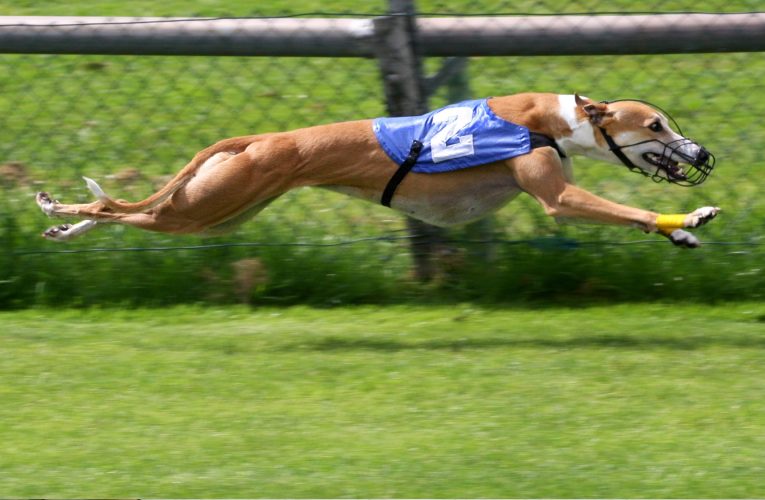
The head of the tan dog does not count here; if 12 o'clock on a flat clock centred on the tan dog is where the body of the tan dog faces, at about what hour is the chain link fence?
The chain link fence is roughly at 8 o'clock from the tan dog.

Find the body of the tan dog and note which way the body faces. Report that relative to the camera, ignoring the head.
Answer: to the viewer's right
